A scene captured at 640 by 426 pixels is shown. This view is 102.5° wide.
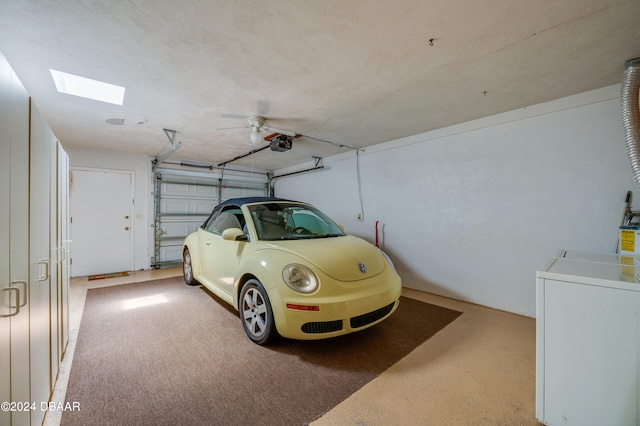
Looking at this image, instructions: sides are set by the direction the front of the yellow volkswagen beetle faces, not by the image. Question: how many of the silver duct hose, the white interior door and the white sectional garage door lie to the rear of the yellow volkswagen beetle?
2

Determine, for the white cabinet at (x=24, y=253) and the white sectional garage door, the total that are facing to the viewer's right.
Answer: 1

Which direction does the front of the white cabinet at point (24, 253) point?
to the viewer's right

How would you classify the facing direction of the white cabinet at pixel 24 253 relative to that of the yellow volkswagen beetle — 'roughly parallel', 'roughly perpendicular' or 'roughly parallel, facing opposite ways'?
roughly perpendicular

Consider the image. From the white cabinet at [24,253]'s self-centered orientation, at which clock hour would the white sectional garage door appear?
The white sectional garage door is roughly at 10 o'clock from the white cabinet.

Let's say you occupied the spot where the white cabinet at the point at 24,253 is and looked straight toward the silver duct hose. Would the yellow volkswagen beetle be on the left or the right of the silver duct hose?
left
